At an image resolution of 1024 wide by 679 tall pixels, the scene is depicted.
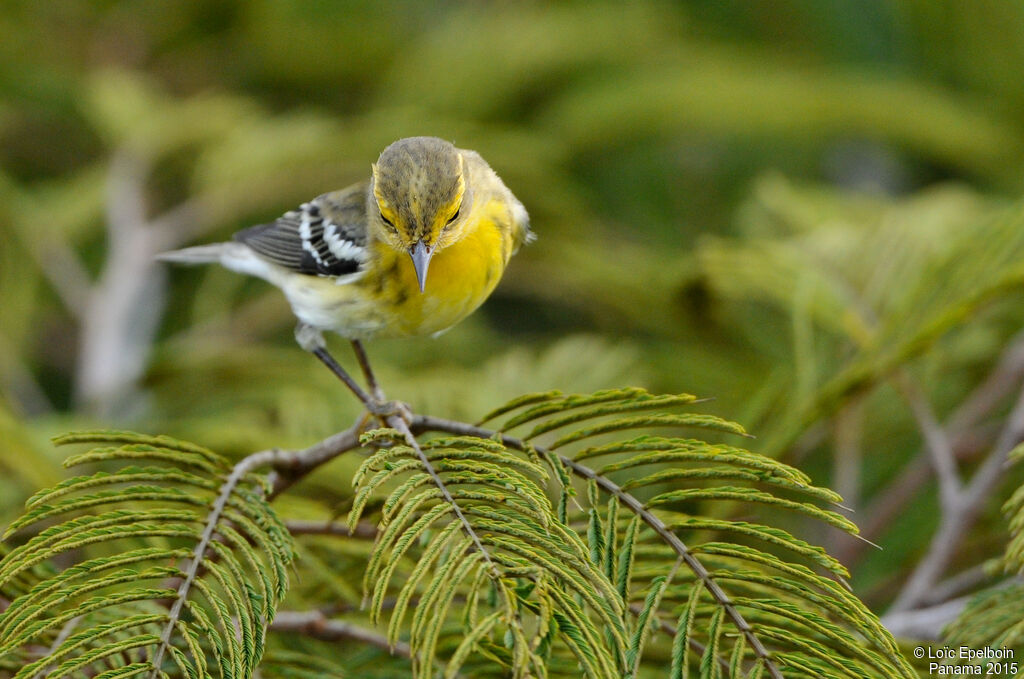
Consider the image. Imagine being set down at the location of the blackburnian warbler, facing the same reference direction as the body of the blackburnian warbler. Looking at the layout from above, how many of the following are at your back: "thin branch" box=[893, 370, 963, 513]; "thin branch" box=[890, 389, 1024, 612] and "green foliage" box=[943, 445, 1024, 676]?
0

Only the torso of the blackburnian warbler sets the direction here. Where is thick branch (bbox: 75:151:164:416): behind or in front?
behind

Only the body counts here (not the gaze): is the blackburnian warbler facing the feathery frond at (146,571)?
no

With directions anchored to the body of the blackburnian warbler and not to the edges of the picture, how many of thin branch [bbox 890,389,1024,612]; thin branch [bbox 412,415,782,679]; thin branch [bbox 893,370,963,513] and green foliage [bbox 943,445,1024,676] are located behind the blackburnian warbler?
0

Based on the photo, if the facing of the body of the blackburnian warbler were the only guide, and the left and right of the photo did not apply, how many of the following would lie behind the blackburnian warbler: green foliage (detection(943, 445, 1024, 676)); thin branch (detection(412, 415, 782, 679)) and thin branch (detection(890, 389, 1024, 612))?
0

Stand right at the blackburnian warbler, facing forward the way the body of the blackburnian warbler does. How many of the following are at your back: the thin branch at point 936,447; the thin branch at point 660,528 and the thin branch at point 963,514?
0

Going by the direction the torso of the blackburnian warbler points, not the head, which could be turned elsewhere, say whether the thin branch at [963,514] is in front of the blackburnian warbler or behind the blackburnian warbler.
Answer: in front

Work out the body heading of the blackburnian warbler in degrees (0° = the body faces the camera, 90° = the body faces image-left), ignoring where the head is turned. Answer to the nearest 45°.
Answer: approximately 315°

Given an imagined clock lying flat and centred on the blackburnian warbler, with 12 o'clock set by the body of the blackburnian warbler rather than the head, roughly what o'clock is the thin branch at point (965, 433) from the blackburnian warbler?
The thin branch is roughly at 10 o'clock from the blackburnian warbler.

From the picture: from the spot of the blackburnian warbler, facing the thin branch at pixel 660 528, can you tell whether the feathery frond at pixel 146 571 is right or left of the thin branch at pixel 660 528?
right
